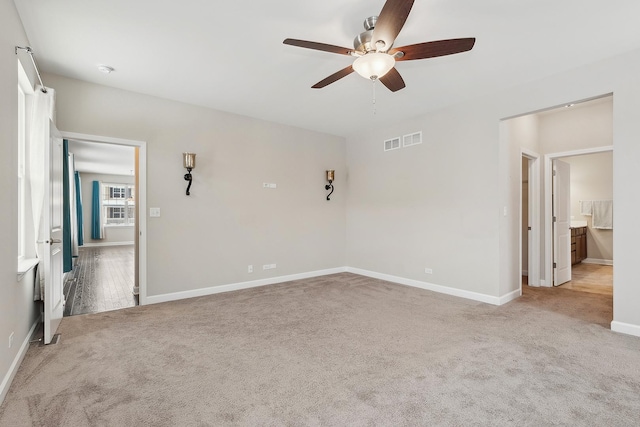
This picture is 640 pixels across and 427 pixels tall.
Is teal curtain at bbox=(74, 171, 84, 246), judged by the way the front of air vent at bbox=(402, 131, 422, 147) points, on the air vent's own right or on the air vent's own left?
on the air vent's own right

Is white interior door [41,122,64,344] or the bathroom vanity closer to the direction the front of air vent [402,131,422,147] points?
the white interior door

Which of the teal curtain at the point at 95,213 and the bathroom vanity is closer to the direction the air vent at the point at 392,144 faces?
the teal curtain

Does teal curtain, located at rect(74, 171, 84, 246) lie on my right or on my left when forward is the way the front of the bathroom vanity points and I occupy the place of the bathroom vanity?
on my right

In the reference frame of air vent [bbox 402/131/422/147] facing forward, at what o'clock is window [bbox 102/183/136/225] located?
The window is roughly at 2 o'clock from the air vent.

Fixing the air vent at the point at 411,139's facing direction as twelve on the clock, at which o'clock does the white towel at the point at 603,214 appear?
The white towel is roughly at 6 o'clock from the air vent.

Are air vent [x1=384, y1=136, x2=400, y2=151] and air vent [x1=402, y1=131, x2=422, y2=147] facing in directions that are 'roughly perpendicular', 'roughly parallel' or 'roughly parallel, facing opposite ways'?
roughly parallel

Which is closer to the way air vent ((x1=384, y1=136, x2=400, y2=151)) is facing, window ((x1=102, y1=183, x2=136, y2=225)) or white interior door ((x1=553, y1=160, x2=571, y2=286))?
the window

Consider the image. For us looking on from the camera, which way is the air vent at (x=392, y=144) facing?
facing the viewer and to the left of the viewer

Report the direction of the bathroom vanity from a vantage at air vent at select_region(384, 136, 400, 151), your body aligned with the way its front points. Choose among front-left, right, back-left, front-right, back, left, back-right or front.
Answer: back

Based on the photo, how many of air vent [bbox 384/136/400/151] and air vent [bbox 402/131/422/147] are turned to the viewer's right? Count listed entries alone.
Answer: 0

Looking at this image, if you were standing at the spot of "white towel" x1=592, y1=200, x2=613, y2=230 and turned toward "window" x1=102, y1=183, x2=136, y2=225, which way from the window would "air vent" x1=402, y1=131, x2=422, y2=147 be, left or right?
left
